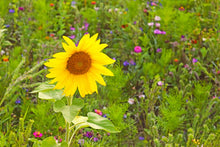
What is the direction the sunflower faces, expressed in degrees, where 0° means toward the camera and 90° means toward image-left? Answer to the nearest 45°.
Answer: approximately 0°

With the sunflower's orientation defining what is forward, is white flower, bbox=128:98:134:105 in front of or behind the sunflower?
behind
